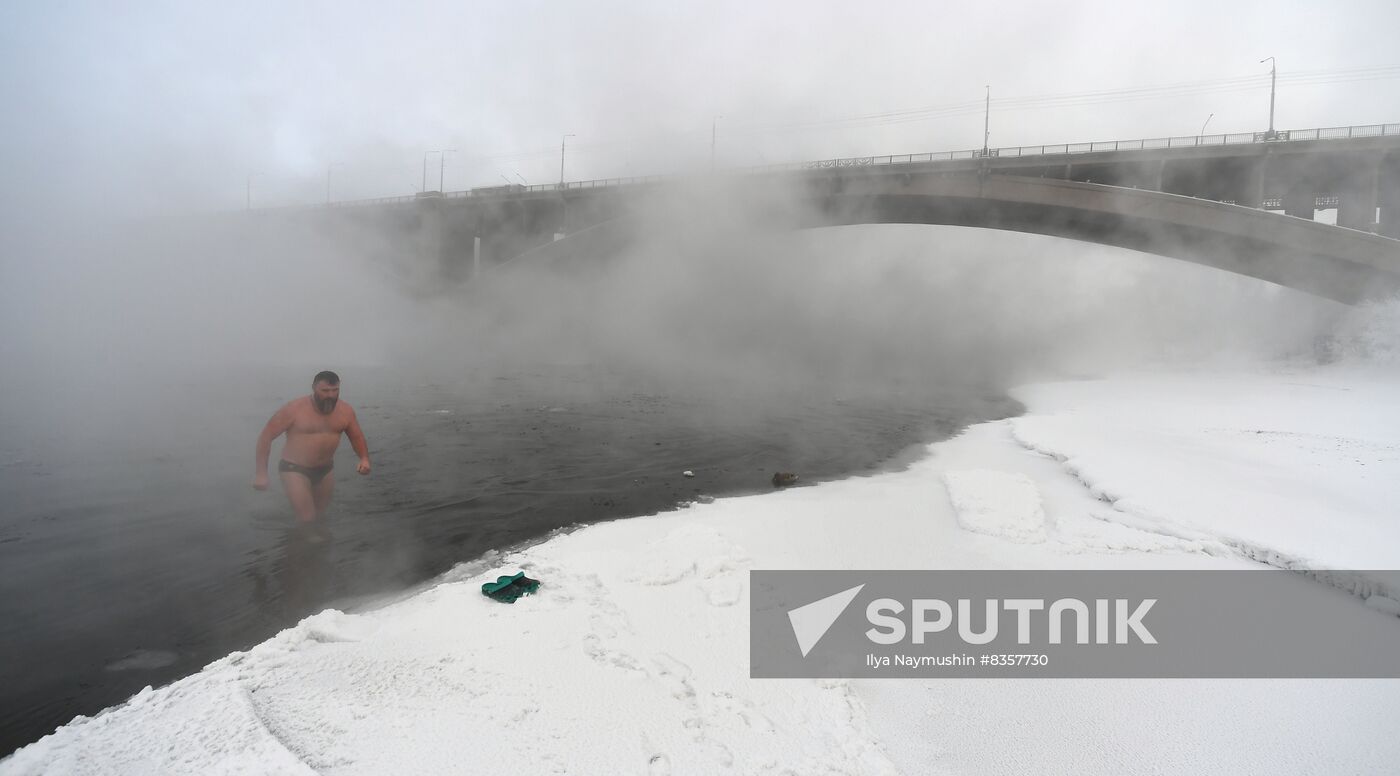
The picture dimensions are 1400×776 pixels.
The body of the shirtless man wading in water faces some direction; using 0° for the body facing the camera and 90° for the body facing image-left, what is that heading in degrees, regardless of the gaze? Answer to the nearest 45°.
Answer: approximately 315°

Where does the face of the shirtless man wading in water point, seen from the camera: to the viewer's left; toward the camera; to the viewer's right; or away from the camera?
toward the camera
